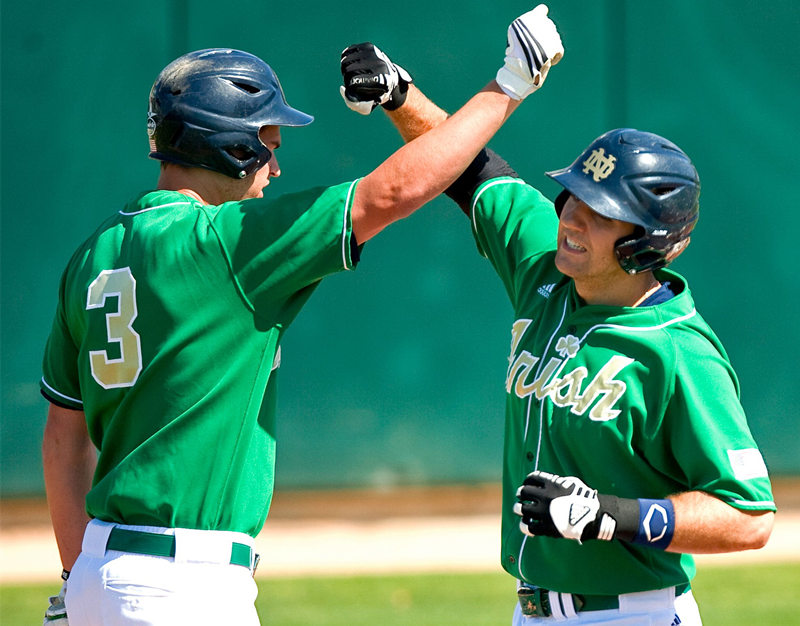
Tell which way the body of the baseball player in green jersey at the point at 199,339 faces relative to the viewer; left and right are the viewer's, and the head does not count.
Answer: facing away from the viewer and to the right of the viewer

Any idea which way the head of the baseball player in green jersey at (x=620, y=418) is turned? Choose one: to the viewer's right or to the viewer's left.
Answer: to the viewer's left

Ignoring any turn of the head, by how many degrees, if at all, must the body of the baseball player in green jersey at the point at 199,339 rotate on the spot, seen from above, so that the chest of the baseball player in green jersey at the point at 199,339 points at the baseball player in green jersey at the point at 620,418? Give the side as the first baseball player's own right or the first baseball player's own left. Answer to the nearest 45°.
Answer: approximately 45° to the first baseball player's own right

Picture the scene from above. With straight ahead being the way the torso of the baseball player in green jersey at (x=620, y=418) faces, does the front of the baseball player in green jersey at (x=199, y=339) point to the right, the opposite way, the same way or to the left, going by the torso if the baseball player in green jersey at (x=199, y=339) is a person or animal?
the opposite way

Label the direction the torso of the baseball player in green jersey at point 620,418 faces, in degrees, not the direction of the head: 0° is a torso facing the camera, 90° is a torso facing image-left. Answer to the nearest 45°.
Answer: approximately 45°

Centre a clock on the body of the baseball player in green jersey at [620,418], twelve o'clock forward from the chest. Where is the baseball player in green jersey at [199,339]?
the baseball player in green jersey at [199,339] is roughly at 1 o'clock from the baseball player in green jersey at [620,418].
